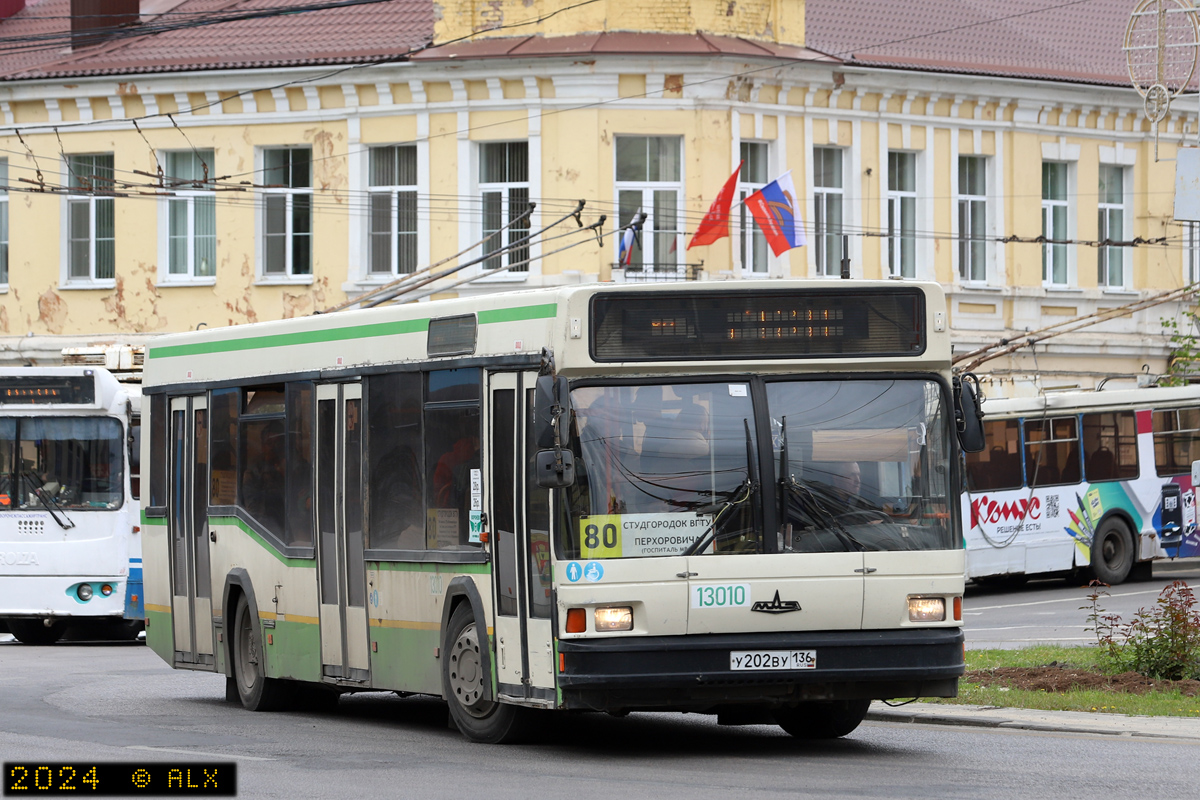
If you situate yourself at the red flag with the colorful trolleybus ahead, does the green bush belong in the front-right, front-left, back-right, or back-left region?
front-right

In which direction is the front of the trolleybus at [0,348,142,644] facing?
toward the camera

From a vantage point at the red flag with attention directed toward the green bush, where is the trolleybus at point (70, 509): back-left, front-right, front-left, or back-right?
front-right

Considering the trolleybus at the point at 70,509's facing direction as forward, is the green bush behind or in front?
in front

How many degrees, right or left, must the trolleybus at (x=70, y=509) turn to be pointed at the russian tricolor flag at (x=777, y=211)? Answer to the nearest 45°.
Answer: approximately 135° to its left

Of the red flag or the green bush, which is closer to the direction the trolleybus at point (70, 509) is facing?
the green bush

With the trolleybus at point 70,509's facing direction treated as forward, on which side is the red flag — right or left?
on its left

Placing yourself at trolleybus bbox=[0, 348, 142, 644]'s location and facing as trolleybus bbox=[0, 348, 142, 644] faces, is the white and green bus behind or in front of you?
in front
